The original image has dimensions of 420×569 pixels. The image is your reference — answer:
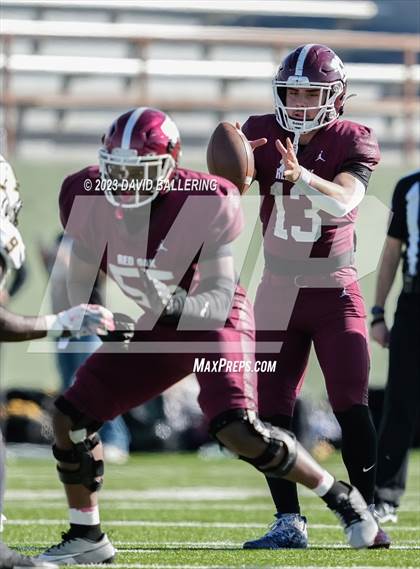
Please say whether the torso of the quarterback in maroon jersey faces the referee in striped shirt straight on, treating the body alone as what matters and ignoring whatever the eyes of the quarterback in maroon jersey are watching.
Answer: no

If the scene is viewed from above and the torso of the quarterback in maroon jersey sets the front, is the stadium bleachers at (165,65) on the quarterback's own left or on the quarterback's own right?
on the quarterback's own right

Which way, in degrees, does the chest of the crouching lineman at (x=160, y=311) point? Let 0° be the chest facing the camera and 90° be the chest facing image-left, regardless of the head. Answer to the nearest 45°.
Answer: approximately 45°

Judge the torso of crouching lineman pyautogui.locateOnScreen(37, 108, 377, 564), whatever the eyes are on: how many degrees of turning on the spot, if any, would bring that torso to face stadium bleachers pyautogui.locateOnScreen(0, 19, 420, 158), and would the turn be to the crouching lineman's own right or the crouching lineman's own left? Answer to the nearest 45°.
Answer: approximately 135° to the crouching lineman's own right

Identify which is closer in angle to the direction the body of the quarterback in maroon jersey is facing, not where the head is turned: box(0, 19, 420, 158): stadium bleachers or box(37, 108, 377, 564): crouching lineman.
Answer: the crouching lineman

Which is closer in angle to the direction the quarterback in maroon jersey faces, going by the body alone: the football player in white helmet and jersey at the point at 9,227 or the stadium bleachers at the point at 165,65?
the football player in white helmet and jersey

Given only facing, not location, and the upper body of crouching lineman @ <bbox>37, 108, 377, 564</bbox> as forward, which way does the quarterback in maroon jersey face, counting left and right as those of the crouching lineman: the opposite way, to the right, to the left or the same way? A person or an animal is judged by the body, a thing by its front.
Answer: the same way

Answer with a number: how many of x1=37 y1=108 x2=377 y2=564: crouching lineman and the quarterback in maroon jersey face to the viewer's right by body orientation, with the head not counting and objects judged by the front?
0

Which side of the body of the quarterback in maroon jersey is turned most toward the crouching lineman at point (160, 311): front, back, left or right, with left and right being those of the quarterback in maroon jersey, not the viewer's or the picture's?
front

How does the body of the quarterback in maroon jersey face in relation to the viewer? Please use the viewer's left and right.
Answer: facing the viewer and to the left of the viewer

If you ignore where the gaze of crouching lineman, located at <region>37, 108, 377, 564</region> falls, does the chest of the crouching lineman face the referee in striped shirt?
no

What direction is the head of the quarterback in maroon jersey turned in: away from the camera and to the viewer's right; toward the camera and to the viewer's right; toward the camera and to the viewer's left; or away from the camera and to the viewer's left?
toward the camera and to the viewer's left
